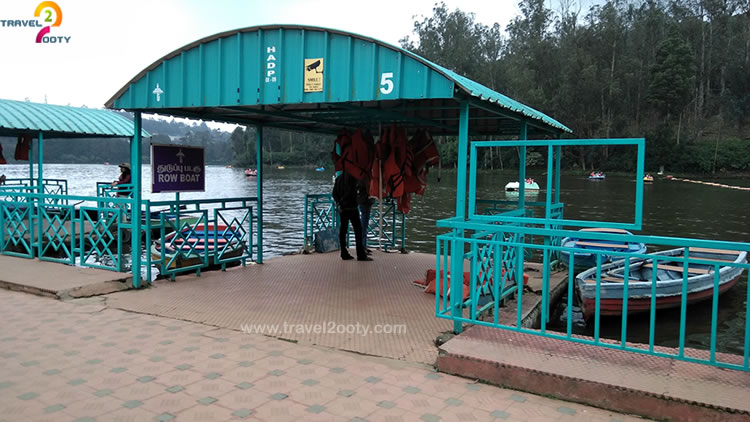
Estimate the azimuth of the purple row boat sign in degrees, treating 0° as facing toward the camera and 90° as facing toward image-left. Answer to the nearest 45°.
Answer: approximately 0°

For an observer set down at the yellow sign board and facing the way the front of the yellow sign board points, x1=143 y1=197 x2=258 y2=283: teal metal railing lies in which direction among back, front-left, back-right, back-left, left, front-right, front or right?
back-right

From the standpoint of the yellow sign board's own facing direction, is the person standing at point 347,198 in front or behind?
behind

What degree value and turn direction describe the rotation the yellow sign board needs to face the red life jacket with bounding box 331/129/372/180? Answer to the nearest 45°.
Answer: approximately 180°

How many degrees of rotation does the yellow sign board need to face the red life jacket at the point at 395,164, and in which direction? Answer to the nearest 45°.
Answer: approximately 135° to its left

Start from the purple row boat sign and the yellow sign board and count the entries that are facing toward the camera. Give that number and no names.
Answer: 2

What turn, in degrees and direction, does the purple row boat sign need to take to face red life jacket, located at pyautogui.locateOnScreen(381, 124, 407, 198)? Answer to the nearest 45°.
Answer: approximately 90° to its left

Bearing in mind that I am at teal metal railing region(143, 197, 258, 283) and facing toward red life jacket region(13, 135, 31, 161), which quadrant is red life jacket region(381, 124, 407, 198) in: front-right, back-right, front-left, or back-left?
back-right

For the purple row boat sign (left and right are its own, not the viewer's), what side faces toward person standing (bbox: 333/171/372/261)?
left

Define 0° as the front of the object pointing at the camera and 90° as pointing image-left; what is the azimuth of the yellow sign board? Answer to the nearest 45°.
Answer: approximately 0°
